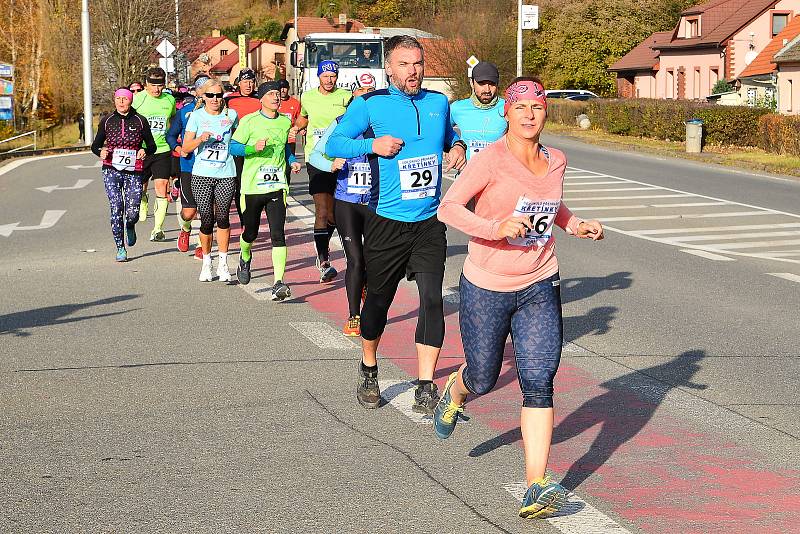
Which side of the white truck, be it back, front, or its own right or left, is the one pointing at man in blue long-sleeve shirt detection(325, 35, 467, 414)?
front

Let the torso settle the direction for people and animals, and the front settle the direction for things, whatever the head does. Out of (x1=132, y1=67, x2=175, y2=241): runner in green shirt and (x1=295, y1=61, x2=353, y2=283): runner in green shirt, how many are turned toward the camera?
2

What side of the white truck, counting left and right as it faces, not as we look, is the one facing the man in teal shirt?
front
